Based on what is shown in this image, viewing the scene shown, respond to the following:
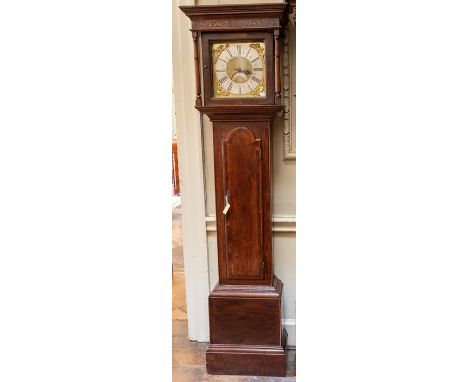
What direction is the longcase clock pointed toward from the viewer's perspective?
toward the camera
